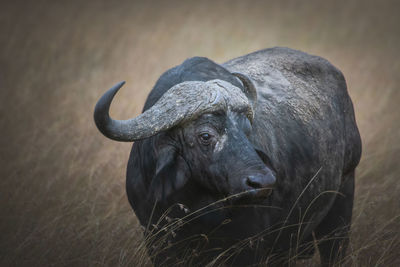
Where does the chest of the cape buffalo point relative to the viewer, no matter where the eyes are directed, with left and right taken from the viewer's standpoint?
facing the viewer and to the left of the viewer
